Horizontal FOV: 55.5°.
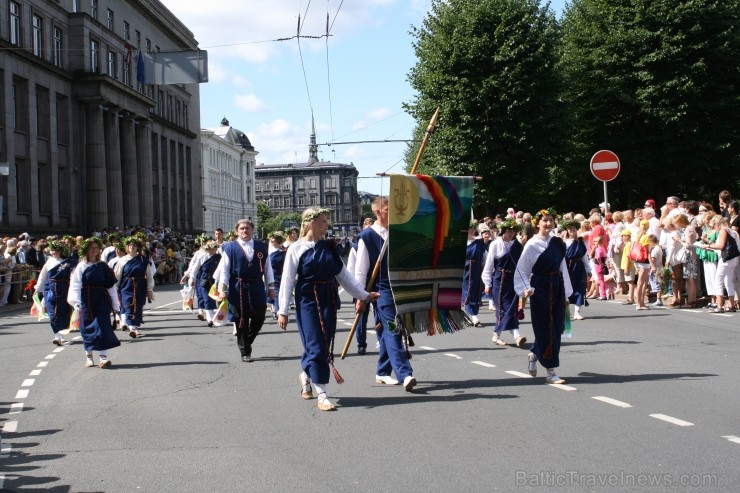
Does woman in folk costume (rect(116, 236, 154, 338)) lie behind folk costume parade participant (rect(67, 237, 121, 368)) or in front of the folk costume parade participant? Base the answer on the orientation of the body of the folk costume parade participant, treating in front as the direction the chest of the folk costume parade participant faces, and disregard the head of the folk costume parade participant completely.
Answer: behind

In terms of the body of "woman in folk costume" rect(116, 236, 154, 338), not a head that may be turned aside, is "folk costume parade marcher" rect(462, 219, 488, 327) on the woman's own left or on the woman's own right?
on the woman's own left

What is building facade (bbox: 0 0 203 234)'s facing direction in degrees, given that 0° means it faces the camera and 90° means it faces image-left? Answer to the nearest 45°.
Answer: approximately 315°

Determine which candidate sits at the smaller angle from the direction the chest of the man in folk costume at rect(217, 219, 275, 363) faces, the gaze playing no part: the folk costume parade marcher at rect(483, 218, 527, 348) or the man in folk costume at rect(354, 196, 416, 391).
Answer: the man in folk costume

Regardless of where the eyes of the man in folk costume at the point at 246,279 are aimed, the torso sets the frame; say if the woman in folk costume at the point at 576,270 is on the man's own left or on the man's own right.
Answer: on the man's own left

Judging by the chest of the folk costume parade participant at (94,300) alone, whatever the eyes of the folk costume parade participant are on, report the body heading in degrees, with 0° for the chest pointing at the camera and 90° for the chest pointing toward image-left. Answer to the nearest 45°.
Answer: approximately 0°
